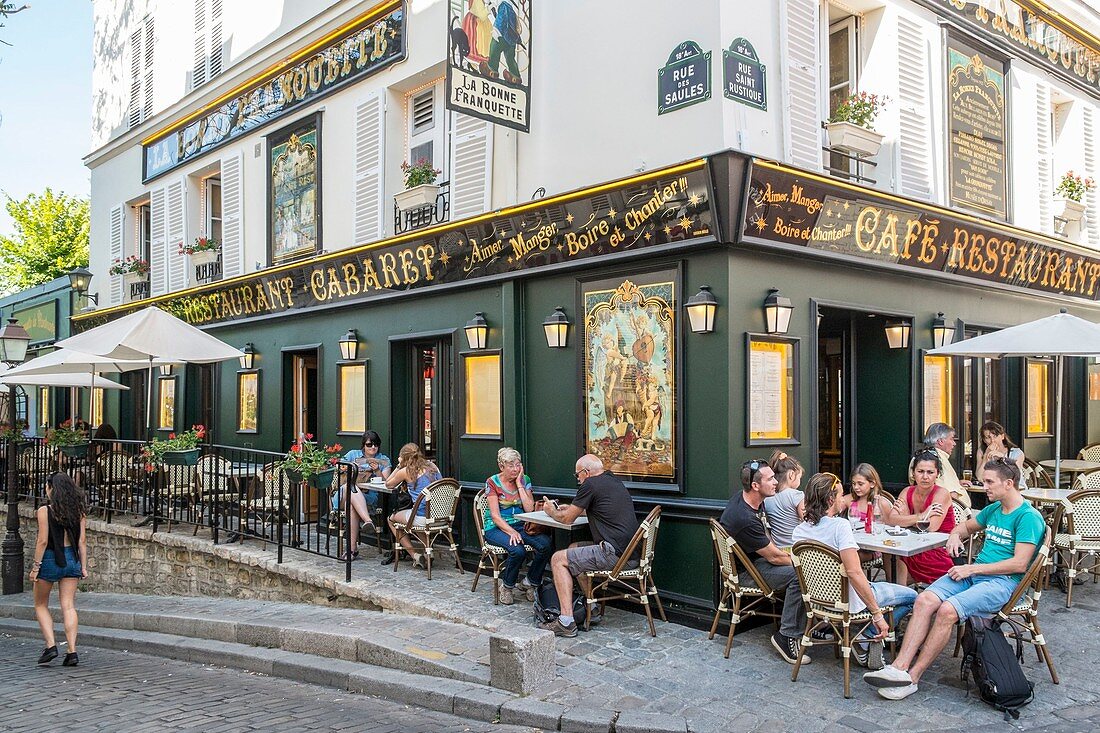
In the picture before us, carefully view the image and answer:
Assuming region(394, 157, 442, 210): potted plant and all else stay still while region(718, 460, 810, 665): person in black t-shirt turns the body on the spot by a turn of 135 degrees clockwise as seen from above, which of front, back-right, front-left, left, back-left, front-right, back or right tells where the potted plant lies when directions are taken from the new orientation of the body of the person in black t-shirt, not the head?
right

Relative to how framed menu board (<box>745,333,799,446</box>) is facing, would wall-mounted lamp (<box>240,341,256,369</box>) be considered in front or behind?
behind

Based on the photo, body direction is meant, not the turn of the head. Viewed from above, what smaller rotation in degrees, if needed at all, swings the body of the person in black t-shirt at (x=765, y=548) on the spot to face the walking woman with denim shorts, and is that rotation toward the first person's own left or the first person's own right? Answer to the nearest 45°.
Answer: approximately 180°

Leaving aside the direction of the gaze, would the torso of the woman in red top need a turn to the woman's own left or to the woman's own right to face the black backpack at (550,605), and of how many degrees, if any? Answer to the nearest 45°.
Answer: approximately 45° to the woman's own right

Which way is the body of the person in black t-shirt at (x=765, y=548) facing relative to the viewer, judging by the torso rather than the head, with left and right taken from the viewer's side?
facing to the right of the viewer

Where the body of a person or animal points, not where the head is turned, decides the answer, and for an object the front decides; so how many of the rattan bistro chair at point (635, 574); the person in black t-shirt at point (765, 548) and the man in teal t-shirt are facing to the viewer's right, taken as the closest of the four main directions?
1

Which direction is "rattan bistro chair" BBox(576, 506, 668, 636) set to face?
to the viewer's left

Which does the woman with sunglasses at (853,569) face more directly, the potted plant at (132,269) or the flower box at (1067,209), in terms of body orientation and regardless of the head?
the flower box

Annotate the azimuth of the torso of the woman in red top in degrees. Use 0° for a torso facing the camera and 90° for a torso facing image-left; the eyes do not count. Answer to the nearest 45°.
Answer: approximately 45°

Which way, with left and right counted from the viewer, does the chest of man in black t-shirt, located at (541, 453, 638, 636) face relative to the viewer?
facing to the left of the viewer

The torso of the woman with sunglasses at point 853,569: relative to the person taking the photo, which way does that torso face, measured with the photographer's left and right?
facing away from the viewer and to the right of the viewer

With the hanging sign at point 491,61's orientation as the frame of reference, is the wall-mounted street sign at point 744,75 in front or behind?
in front

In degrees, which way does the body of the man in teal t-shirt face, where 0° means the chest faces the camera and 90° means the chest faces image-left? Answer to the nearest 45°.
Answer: approximately 45°

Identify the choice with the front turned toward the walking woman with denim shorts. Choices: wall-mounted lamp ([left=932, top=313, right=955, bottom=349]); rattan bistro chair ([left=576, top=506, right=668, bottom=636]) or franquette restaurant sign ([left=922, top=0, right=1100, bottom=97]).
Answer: the rattan bistro chair

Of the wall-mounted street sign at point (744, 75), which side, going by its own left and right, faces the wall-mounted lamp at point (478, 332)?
back

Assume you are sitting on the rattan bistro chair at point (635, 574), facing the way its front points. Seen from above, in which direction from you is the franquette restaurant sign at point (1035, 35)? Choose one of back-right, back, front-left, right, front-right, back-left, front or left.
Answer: back-right
